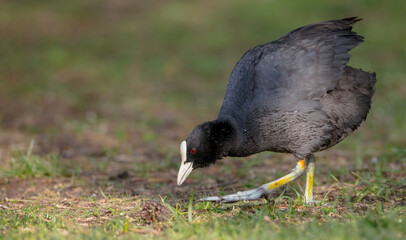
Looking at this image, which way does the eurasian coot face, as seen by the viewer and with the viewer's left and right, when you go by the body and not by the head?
facing to the left of the viewer
